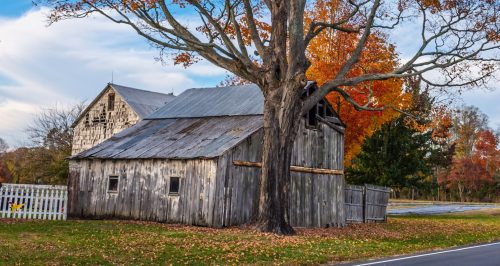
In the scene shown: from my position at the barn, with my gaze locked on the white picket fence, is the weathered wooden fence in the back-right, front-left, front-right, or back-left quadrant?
back-right
